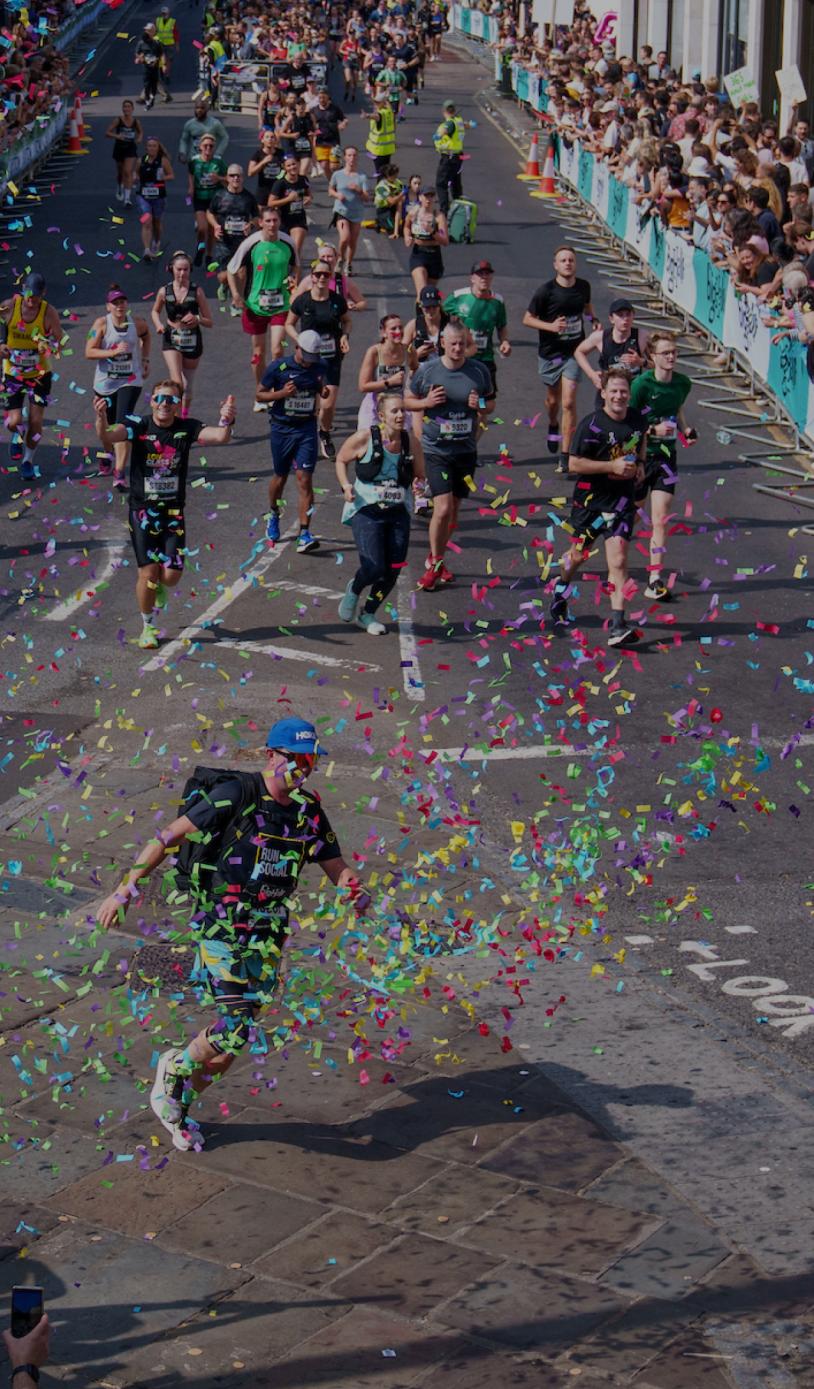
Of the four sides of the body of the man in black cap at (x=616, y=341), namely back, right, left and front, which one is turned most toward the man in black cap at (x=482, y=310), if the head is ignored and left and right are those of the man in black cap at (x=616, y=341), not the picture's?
right

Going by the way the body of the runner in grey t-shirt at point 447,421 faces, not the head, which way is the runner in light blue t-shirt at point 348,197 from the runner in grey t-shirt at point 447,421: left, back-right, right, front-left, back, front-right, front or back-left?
back

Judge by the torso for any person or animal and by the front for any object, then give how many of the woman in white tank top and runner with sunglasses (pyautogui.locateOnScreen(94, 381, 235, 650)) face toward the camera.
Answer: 2

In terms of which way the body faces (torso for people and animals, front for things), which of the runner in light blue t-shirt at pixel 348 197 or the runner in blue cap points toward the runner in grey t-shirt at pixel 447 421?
the runner in light blue t-shirt at pixel 348 197

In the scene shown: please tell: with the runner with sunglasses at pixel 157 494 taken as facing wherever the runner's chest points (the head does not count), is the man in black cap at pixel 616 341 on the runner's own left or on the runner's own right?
on the runner's own left

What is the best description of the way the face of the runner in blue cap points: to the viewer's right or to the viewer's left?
to the viewer's right

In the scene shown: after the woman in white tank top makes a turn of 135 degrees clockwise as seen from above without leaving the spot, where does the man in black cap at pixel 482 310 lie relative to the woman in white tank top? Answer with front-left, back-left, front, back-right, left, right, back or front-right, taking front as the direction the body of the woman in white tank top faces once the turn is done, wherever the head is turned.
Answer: back-right
